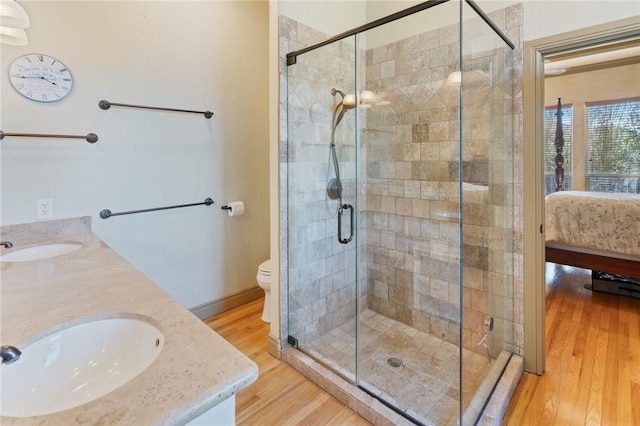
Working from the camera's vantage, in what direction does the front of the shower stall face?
facing the viewer and to the left of the viewer

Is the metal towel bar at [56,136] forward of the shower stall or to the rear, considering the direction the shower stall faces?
forward

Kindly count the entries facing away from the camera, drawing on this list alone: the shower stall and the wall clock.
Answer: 0

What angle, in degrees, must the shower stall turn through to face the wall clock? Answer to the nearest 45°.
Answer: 0° — it already faces it

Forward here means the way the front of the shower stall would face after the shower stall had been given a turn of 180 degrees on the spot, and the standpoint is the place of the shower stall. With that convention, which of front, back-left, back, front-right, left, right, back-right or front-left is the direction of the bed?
front

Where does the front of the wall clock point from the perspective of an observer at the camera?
facing the viewer
